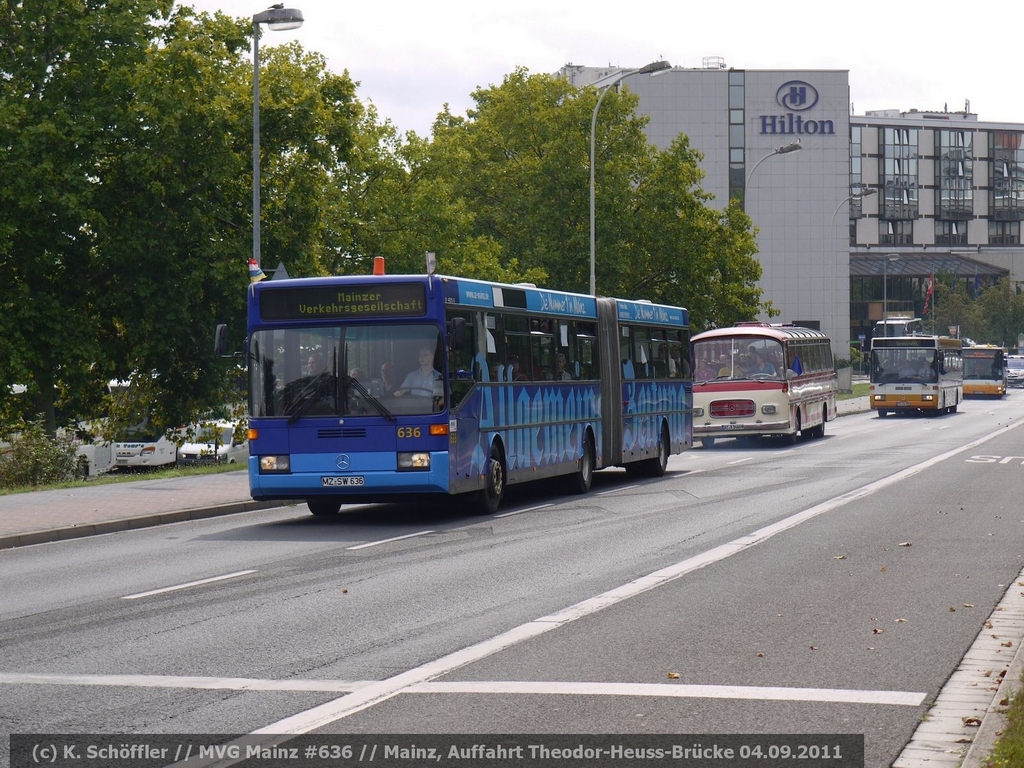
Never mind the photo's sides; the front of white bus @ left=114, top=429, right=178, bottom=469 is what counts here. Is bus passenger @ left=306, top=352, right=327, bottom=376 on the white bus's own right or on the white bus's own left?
on the white bus's own left

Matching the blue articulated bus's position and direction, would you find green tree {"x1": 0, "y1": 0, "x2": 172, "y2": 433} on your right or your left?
on your right

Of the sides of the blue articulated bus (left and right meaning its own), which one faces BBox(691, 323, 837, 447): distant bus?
back

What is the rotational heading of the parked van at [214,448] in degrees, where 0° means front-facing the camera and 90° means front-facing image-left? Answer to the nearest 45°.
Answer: approximately 45°

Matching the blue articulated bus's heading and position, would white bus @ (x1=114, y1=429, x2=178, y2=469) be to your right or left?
on your right

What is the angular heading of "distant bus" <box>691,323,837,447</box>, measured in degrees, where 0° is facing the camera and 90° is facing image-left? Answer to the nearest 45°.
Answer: approximately 0°

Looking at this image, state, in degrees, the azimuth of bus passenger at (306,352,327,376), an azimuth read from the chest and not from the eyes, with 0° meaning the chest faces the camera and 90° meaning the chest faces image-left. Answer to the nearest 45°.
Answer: approximately 45°

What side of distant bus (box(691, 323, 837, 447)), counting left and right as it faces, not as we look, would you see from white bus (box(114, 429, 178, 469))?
right
